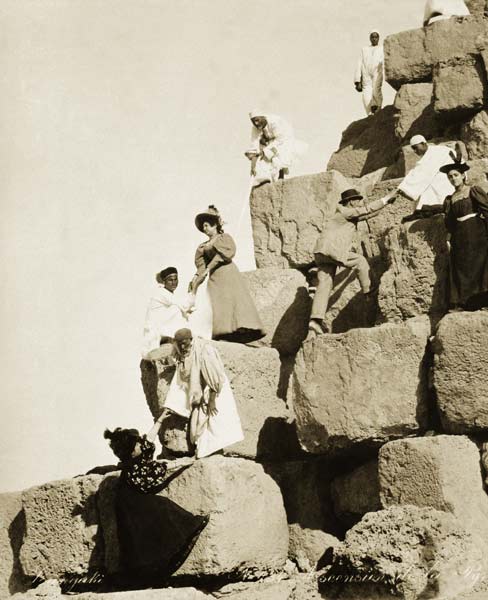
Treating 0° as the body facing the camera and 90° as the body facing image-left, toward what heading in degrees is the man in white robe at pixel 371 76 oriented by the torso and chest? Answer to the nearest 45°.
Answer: approximately 0°

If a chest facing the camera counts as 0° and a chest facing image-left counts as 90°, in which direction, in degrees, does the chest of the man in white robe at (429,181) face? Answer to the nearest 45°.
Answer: approximately 45°

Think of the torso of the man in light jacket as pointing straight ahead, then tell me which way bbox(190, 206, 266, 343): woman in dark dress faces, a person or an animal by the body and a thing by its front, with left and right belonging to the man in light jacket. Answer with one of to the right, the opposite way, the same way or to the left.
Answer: the opposite way

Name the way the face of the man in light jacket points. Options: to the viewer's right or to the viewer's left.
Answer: to the viewer's right

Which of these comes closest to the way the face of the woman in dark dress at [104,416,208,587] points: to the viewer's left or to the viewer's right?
to the viewer's right

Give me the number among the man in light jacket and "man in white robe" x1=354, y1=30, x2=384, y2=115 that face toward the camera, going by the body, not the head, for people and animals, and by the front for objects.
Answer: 1

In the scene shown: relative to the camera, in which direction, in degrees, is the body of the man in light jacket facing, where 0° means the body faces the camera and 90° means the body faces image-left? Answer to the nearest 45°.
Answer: approximately 225°

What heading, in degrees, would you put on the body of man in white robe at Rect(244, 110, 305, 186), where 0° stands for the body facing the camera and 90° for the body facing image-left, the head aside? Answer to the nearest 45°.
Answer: approximately 45°

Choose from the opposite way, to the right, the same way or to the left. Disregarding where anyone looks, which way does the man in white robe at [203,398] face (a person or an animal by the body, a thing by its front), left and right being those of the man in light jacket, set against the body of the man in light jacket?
the opposite way
